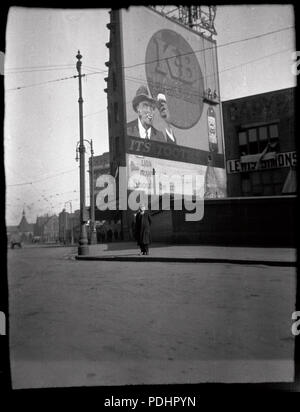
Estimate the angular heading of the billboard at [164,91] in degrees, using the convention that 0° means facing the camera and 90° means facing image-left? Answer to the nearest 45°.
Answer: approximately 315°

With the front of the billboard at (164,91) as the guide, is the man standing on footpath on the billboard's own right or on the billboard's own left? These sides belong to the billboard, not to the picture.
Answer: on the billboard's own right

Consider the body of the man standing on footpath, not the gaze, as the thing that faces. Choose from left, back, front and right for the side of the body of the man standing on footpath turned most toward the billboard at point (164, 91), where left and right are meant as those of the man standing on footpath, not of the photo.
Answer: back

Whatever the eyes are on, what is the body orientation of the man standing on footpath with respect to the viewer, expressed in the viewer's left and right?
facing the viewer

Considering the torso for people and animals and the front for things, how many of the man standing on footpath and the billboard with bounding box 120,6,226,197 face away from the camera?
0
